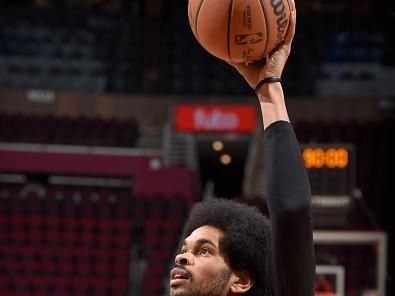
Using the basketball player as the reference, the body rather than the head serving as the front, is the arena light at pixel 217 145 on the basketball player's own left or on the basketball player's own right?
on the basketball player's own right

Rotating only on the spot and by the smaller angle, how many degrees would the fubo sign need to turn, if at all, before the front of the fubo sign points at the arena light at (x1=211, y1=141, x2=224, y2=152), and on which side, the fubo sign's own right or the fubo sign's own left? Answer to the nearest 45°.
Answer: approximately 180°

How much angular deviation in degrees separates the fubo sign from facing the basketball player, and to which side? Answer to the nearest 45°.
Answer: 0° — it already faces them

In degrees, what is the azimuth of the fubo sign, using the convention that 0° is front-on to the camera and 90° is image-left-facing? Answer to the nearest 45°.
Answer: approximately 0°

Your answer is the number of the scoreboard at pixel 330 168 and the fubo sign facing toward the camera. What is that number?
2
